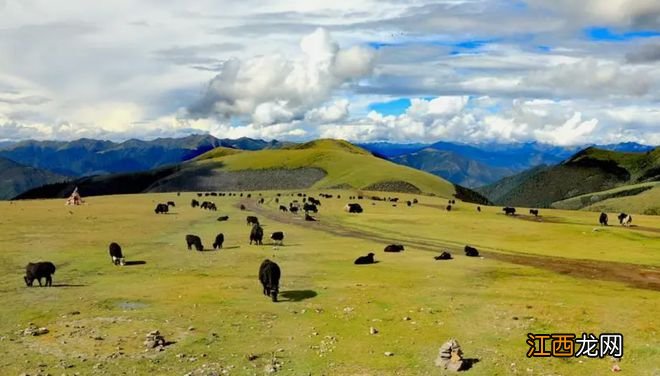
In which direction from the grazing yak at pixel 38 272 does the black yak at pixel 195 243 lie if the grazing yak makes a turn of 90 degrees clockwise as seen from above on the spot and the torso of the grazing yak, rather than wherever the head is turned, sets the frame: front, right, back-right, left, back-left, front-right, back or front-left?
front-right

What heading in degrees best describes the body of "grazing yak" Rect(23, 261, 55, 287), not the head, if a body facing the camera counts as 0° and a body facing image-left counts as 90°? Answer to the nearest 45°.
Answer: approximately 90°

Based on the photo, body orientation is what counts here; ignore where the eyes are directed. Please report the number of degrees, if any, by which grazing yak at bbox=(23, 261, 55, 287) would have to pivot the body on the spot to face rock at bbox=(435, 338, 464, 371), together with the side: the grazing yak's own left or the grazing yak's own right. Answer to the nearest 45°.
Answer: approximately 135° to the grazing yak's own left

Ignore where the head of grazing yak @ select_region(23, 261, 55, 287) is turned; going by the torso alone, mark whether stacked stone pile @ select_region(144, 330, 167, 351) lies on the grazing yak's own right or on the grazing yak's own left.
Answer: on the grazing yak's own left

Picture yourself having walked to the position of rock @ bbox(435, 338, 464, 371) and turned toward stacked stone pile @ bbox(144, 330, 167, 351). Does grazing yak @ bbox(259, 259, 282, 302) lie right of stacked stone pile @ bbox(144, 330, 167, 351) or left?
right

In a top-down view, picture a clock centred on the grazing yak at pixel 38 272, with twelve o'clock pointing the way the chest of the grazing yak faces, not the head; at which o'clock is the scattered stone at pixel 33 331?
The scattered stone is roughly at 9 o'clock from the grazing yak.

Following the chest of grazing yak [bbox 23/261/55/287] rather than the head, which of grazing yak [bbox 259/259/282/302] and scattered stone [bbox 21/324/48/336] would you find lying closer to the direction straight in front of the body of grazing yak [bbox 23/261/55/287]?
the scattered stone

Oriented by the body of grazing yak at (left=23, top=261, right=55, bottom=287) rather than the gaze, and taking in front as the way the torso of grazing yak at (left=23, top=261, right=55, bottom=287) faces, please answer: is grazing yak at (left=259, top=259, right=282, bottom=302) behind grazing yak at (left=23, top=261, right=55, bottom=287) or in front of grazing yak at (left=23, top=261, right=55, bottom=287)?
behind

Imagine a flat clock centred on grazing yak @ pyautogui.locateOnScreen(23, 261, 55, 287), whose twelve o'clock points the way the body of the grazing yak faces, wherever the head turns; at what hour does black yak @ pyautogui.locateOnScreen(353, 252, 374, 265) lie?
The black yak is roughly at 6 o'clock from the grazing yak.
